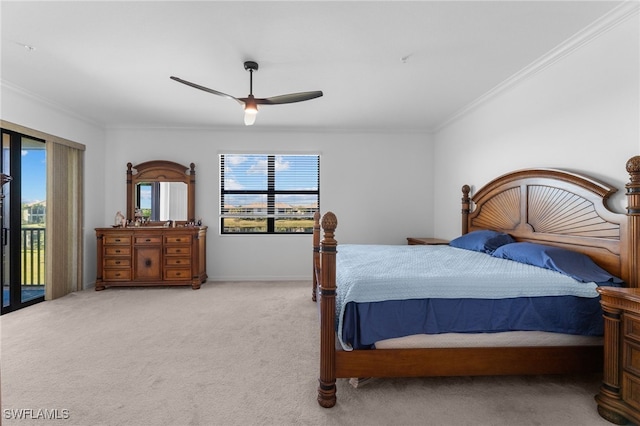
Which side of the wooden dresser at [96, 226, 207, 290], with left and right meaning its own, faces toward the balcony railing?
right

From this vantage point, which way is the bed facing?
to the viewer's left

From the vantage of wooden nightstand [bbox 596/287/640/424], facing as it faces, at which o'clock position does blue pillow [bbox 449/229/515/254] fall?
The blue pillow is roughly at 3 o'clock from the wooden nightstand.

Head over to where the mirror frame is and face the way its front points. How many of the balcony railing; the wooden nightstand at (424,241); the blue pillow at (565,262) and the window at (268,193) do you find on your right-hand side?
1

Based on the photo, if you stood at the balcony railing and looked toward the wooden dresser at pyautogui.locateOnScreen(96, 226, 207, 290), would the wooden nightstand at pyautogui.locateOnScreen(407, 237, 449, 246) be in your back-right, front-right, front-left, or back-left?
front-right

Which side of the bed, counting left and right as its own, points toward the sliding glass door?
front

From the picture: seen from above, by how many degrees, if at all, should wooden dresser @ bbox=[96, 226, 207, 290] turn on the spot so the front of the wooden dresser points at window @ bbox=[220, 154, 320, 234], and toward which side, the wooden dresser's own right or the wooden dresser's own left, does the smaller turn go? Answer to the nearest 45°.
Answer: approximately 90° to the wooden dresser's own left

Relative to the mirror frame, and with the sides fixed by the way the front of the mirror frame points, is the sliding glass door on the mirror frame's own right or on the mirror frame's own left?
on the mirror frame's own right

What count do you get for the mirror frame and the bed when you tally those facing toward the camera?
1

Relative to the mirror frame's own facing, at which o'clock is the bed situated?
The bed is roughly at 11 o'clock from the mirror frame.

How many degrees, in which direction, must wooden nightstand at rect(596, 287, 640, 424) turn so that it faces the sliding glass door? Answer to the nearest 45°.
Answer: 0° — it already faces it

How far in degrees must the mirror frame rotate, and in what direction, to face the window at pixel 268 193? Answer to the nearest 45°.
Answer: approximately 90° to its left

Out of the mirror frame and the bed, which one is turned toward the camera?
the mirror frame

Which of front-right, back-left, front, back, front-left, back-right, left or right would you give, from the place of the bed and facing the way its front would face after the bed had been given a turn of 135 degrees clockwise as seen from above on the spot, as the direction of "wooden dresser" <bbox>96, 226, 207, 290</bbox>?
back-left

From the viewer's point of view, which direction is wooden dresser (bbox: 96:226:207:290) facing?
toward the camera

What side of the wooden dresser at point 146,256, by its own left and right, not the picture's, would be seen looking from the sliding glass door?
right

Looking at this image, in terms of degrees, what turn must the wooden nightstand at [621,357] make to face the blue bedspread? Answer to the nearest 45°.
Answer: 0° — it already faces it

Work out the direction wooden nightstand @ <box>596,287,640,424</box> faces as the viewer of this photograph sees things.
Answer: facing the viewer and to the left of the viewer

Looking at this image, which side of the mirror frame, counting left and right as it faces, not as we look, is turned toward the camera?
front

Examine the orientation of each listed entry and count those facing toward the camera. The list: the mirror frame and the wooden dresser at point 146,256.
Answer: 2
